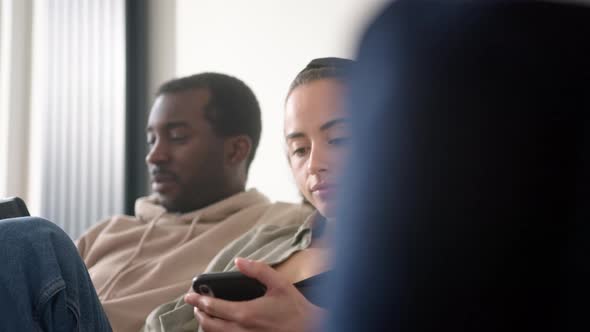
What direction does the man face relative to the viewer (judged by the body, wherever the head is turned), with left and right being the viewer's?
facing the viewer and to the left of the viewer

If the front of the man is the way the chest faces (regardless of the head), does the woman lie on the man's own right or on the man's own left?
on the man's own left

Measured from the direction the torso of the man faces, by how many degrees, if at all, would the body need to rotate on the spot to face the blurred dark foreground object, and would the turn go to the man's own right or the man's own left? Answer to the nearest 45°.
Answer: approximately 45° to the man's own left
